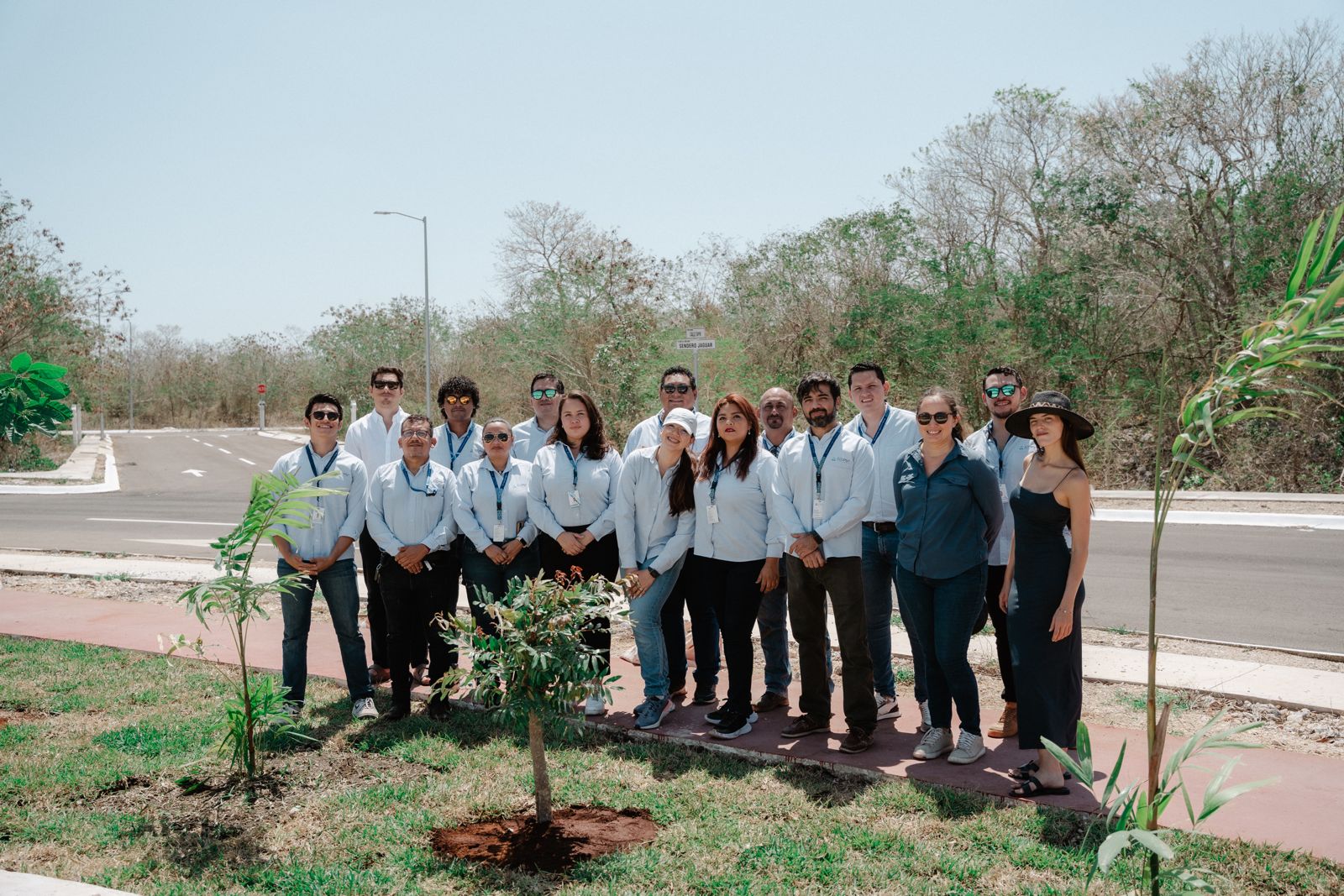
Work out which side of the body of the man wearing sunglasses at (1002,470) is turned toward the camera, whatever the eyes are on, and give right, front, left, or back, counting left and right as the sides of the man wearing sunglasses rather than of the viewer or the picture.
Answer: front

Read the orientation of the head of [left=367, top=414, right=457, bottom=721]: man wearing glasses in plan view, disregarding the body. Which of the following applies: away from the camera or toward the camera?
toward the camera

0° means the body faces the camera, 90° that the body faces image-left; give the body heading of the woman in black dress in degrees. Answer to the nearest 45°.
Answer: approximately 45°

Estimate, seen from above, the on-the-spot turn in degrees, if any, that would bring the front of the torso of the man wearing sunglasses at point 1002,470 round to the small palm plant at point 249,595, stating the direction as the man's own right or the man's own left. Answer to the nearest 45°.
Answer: approximately 45° to the man's own right

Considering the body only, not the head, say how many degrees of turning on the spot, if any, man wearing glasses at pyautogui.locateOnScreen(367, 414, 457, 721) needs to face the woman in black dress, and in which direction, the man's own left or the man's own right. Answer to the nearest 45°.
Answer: approximately 45° to the man's own left

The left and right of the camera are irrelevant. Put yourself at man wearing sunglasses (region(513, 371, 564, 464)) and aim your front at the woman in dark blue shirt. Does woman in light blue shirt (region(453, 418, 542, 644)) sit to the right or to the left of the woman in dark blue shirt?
right

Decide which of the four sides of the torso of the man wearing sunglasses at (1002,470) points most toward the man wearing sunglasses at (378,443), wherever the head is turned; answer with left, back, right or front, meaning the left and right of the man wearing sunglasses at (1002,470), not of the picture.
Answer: right

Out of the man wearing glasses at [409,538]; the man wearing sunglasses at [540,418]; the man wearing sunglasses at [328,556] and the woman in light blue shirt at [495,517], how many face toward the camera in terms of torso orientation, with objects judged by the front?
4

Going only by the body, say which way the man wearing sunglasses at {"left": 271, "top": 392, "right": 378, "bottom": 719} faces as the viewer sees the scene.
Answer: toward the camera

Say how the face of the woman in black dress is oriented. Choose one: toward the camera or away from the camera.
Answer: toward the camera

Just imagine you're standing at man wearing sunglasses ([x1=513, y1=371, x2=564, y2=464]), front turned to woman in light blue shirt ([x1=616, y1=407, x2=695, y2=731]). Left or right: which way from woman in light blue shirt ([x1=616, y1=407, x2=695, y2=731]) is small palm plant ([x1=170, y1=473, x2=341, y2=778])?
right

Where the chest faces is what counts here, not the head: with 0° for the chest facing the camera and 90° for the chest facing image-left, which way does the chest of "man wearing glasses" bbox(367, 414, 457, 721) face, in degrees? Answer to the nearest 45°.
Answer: approximately 0°

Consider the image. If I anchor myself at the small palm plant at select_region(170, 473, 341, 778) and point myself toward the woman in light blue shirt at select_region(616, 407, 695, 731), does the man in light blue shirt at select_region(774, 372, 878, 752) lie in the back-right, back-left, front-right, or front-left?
front-right

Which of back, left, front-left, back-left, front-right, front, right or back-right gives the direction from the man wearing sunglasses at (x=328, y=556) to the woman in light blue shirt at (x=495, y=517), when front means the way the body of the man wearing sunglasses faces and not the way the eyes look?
left

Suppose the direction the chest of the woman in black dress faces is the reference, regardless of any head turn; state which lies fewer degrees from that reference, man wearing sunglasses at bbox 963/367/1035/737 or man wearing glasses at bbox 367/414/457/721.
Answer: the man wearing glasses

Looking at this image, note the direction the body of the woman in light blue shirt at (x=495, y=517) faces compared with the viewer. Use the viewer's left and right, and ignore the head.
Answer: facing the viewer

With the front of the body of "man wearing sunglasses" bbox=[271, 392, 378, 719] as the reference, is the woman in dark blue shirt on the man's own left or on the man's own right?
on the man's own left
